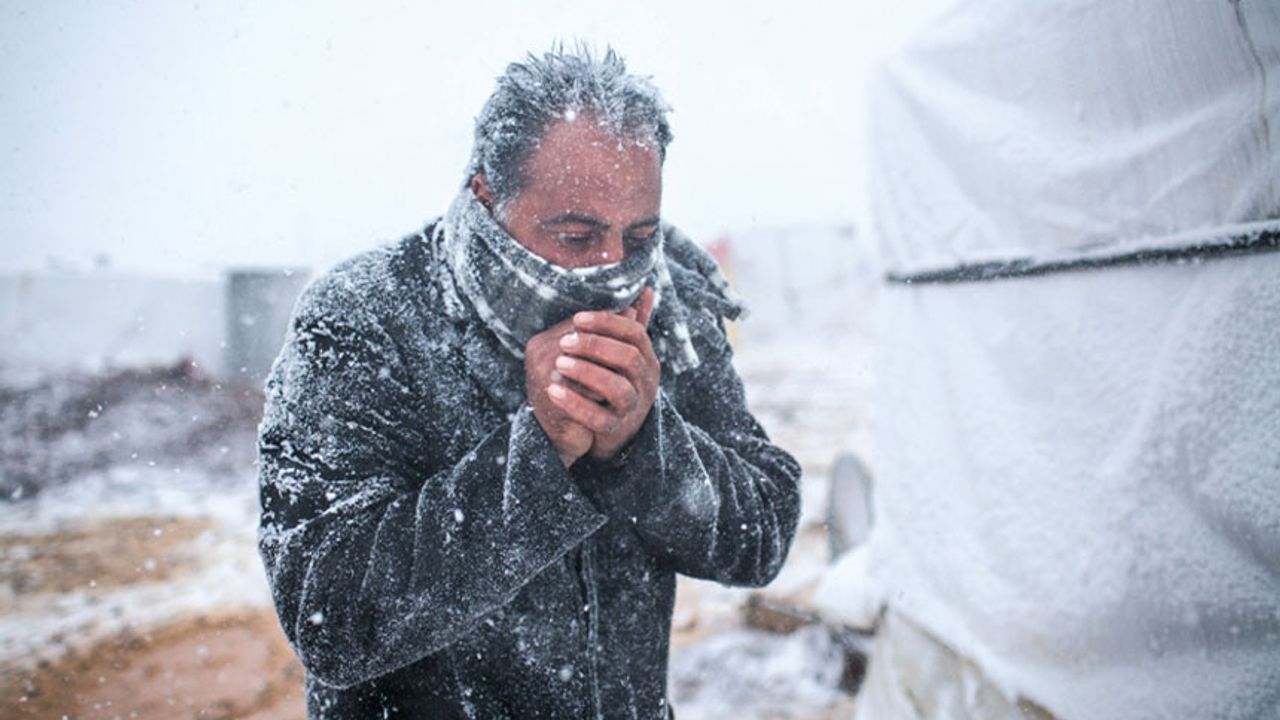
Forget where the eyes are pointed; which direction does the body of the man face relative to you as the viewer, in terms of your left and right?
facing the viewer and to the right of the viewer

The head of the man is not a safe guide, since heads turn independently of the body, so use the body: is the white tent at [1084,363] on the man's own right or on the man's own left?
on the man's own left
